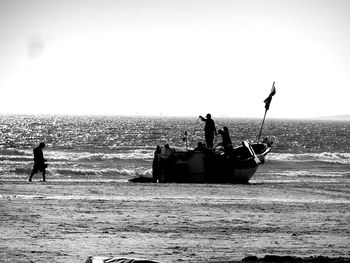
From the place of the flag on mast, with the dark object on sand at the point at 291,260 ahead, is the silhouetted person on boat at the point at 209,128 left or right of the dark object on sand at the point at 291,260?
right

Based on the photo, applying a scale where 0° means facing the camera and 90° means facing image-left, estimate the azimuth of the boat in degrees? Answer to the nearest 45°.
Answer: approximately 270°

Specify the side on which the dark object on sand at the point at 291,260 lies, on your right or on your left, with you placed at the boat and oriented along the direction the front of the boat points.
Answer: on your right
